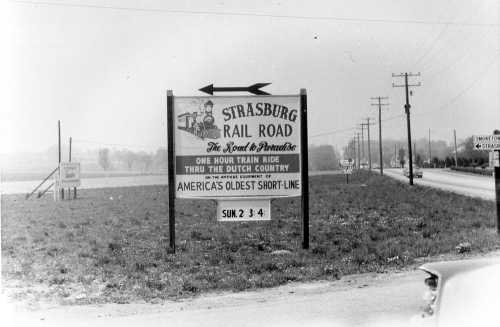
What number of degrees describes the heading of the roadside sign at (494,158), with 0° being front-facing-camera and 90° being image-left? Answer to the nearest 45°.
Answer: approximately 0°

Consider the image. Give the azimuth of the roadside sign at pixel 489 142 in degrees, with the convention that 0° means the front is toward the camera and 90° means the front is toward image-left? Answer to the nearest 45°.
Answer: approximately 0°

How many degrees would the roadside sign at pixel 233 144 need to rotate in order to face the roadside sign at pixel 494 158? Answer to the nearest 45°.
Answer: approximately 90° to its left

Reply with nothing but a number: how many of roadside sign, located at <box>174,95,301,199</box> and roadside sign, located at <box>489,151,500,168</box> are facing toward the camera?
2

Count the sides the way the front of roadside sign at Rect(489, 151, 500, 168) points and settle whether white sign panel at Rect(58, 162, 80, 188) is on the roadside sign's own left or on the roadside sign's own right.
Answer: on the roadside sign's own right

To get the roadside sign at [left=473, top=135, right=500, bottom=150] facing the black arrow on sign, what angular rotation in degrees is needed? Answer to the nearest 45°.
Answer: approximately 45° to its right
